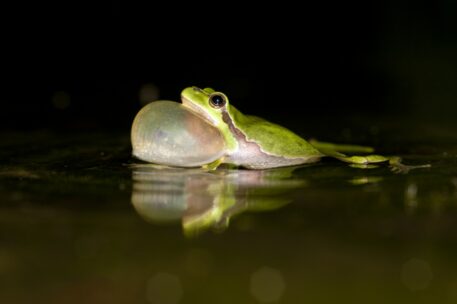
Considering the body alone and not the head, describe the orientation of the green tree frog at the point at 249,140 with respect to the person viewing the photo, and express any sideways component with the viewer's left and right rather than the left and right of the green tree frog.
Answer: facing to the left of the viewer
